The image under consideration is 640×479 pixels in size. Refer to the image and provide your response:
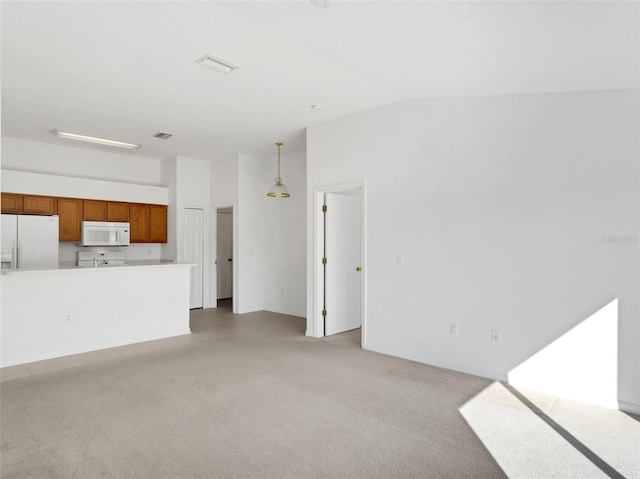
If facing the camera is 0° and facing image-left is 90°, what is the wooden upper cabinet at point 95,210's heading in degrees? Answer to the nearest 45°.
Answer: approximately 0°

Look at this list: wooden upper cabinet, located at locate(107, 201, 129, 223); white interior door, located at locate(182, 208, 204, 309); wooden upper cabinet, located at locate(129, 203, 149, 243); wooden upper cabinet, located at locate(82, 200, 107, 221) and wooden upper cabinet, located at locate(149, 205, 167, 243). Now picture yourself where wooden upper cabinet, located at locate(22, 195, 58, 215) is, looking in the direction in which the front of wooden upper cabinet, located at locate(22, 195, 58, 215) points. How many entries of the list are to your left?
5

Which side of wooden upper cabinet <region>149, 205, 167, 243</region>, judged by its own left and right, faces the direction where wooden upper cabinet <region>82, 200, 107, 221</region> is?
right

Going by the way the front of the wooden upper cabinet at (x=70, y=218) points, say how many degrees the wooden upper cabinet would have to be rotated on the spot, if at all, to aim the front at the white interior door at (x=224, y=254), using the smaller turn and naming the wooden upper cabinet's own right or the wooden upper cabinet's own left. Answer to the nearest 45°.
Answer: approximately 90° to the wooden upper cabinet's own left

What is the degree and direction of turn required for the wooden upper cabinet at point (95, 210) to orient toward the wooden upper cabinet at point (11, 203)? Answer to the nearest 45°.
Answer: approximately 90° to its right

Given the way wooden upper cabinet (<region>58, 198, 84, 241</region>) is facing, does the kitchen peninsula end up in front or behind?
in front

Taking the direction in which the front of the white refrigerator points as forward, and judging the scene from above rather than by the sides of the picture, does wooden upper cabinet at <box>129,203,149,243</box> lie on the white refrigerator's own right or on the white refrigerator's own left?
on the white refrigerator's own left

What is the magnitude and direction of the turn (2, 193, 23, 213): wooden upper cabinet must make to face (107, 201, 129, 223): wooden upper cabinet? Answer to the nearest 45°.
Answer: approximately 90° to its left
